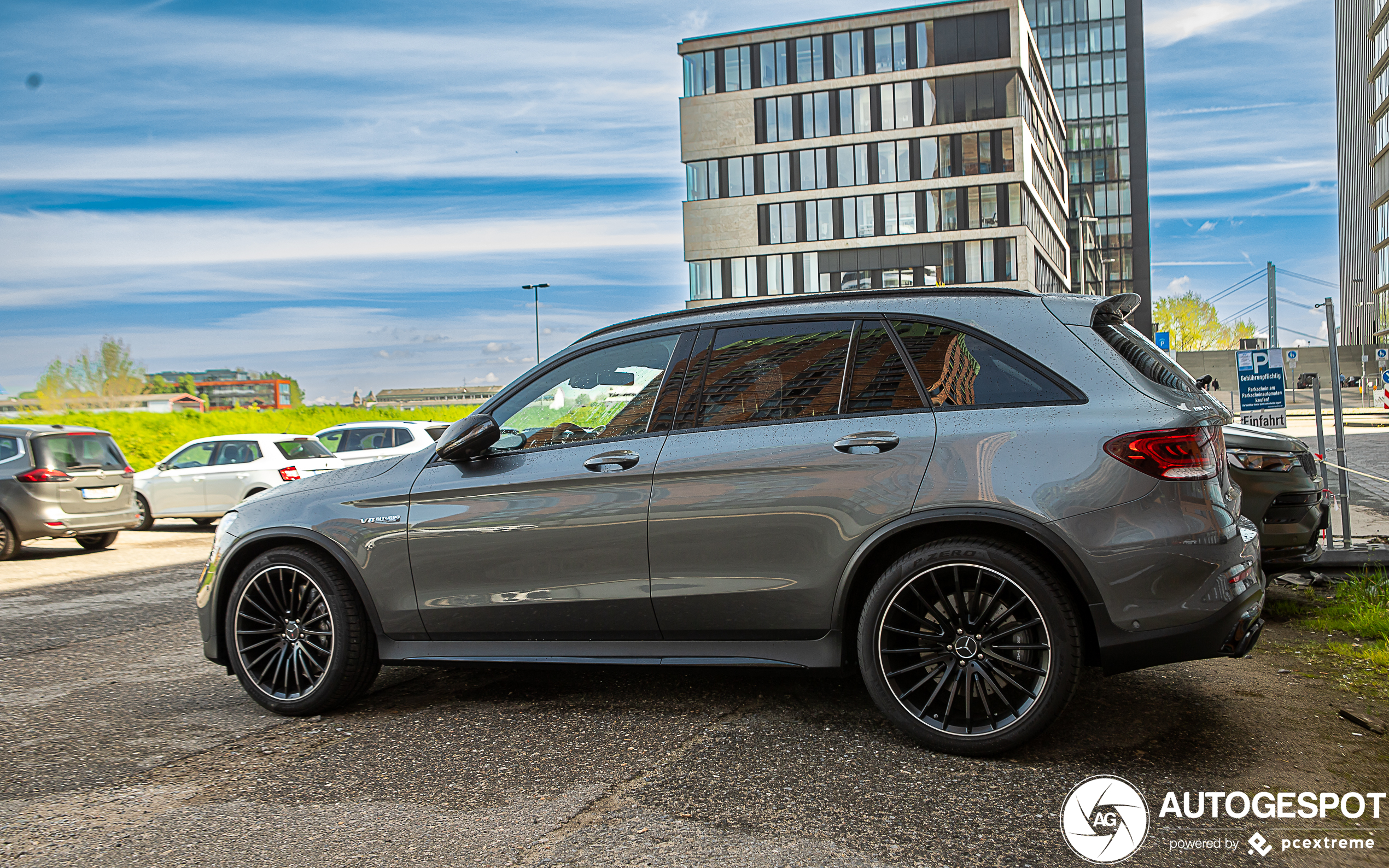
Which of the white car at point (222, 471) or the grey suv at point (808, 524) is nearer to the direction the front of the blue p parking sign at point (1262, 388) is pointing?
the grey suv

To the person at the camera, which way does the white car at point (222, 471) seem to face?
facing away from the viewer and to the left of the viewer

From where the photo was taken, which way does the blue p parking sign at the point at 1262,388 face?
toward the camera

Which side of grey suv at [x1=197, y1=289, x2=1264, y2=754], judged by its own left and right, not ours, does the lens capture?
left

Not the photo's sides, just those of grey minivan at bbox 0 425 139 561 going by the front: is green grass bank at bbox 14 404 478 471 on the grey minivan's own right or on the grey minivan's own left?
on the grey minivan's own right

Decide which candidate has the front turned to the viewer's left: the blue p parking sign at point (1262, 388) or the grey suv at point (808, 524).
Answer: the grey suv

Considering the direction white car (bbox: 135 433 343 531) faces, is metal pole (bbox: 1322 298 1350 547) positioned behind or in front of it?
behind

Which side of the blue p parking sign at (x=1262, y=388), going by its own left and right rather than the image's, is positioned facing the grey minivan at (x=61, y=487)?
right

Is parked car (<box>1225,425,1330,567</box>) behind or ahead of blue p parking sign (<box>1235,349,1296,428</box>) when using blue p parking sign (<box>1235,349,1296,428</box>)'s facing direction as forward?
ahead

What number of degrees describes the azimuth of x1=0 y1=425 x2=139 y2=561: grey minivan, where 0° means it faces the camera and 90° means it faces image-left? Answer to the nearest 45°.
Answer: approximately 135°

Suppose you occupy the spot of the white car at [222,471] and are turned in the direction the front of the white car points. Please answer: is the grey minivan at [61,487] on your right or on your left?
on your left

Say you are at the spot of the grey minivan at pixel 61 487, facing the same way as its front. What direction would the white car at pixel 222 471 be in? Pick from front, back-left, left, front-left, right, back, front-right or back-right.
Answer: right

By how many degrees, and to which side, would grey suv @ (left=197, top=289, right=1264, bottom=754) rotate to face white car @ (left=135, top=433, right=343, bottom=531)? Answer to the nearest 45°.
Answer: approximately 45° to its right

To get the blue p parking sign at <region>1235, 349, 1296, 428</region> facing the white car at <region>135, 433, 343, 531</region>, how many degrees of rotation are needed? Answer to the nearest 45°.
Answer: approximately 90° to its right
